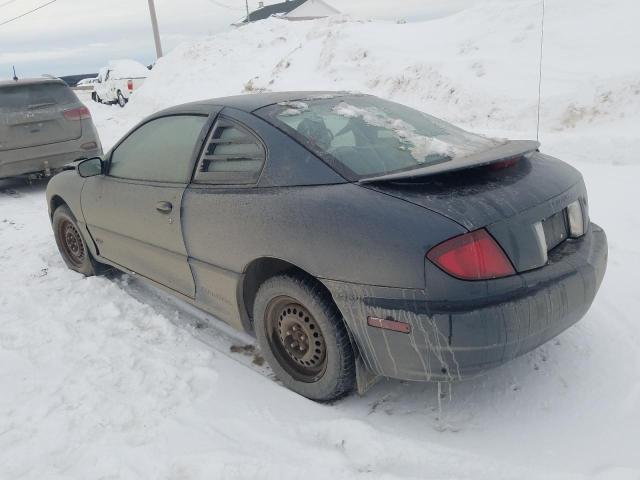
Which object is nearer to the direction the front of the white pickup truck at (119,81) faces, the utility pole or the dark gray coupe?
the utility pole

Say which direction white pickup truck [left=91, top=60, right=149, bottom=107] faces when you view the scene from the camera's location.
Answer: facing away from the viewer and to the left of the viewer

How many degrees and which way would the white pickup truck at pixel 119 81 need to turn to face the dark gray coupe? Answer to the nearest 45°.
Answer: approximately 135° to its left

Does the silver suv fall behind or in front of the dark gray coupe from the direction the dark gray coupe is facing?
in front

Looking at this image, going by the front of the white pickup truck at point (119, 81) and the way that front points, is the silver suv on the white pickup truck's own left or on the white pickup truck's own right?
on the white pickup truck's own left

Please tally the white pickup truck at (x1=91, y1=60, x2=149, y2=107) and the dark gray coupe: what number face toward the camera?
0

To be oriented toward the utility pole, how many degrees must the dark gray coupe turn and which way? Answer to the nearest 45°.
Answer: approximately 45° to its right

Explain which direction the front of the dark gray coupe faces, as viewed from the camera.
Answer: facing away from the viewer and to the left of the viewer

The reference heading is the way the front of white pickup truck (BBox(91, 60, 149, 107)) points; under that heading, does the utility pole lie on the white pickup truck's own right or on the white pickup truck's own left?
on the white pickup truck's own right

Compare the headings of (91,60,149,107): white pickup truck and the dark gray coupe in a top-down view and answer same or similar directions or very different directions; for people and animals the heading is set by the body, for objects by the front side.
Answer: same or similar directions
